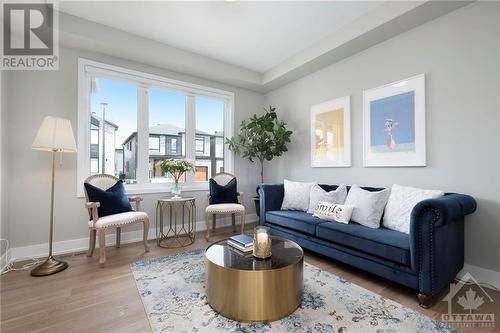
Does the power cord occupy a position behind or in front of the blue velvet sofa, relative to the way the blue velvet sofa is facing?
in front

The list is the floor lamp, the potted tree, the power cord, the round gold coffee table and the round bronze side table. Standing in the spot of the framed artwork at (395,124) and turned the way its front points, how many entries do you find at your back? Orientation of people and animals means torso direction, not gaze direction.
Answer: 0

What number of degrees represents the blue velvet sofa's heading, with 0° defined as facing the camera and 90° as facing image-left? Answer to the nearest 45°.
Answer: approximately 45°

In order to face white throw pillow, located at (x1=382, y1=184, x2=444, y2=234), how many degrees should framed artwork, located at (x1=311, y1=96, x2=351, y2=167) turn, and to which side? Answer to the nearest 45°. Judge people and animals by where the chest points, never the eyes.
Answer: approximately 90° to its left

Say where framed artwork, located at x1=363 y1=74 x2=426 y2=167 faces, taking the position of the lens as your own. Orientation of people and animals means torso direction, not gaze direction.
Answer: facing the viewer and to the left of the viewer

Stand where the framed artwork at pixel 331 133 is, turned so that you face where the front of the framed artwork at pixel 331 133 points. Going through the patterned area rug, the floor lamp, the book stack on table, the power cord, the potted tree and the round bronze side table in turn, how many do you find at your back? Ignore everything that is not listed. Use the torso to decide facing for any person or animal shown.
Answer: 0

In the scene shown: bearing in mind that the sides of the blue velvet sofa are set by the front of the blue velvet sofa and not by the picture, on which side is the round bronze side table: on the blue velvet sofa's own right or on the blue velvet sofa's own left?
on the blue velvet sofa's own right

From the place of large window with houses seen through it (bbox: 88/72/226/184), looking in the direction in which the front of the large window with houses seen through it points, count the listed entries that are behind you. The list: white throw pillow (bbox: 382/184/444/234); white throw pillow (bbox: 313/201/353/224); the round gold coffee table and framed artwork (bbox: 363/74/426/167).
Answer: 0

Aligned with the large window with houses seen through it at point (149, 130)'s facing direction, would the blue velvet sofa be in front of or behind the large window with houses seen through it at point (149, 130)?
in front

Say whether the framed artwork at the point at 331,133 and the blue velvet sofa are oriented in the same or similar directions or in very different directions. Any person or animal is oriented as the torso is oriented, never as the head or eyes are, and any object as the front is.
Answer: same or similar directions

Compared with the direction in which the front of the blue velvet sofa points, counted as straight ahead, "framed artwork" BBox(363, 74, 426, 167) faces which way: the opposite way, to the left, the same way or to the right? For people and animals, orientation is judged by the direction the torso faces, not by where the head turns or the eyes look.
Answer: the same way

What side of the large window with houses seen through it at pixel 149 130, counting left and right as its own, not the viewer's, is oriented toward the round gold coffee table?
front

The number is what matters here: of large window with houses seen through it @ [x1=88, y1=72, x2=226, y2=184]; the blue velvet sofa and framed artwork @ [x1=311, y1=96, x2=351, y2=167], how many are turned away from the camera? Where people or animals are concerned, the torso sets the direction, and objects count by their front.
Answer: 0

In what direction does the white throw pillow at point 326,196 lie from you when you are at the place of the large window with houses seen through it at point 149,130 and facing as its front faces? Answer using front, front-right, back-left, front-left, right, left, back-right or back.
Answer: front-left

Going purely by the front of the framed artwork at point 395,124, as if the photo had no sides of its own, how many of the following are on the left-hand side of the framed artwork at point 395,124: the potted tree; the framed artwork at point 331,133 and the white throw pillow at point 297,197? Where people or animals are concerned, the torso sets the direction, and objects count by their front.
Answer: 0

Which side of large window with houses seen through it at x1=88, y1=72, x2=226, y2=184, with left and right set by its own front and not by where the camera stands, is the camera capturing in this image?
front

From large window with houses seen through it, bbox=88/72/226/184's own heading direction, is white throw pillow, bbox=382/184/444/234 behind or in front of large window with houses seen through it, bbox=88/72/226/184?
in front

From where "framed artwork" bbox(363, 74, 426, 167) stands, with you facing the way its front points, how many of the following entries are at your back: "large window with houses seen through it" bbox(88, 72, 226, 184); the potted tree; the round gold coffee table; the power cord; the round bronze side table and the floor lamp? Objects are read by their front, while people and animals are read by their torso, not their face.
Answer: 0

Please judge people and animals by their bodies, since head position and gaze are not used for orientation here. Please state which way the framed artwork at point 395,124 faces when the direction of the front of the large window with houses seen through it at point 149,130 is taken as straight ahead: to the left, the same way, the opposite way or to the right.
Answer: to the right
